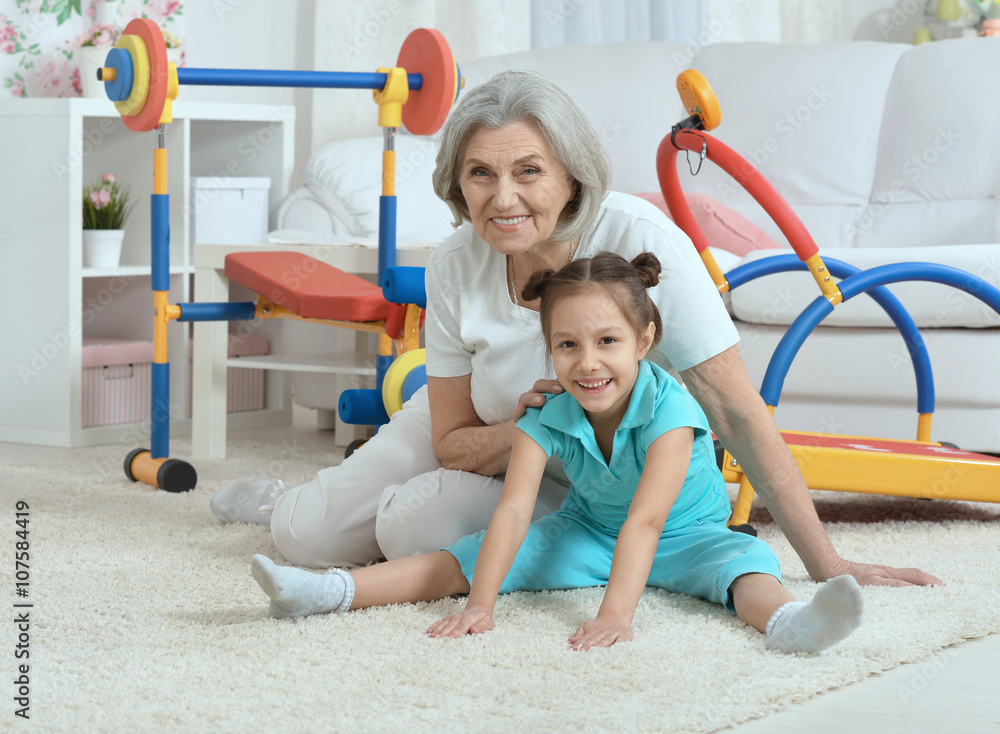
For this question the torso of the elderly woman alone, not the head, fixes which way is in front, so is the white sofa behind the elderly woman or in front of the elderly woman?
behind

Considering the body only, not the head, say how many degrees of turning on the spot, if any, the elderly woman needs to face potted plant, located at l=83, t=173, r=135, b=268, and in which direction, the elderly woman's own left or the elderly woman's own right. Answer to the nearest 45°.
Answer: approximately 135° to the elderly woman's own right

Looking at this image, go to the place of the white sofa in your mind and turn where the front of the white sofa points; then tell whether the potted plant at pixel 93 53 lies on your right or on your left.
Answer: on your right

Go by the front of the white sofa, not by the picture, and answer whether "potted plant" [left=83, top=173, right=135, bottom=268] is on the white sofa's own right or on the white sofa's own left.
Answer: on the white sofa's own right

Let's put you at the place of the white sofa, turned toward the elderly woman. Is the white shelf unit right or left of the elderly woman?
right

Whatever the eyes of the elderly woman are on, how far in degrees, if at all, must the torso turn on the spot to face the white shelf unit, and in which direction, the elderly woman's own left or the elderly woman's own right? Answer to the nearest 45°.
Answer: approximately 135° to the elderly woman's own right

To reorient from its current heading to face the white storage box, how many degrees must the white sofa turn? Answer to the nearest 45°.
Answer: approximately 90° to its right

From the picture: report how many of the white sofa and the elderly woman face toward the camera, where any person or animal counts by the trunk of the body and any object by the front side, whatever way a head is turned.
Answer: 2
